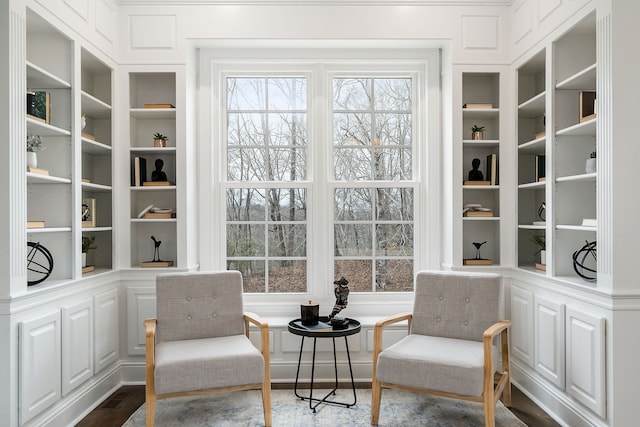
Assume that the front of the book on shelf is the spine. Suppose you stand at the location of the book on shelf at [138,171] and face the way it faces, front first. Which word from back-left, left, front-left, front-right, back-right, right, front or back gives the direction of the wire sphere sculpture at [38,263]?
front-right

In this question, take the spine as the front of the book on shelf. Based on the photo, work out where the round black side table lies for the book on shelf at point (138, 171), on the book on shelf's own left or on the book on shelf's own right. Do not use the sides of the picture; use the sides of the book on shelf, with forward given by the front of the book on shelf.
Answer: on the book on shelf's own left

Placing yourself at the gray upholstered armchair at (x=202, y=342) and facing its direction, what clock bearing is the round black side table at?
The round black side table is roughly at 9 o'clock from the gray upholstered armchair.

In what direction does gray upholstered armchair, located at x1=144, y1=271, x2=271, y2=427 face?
toward the camera

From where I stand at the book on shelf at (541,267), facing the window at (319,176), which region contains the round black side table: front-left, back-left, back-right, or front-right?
front-left

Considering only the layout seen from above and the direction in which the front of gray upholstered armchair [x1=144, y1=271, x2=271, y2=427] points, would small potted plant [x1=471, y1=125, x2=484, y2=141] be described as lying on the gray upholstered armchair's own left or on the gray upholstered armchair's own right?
on the gray upholstered armchair's own left

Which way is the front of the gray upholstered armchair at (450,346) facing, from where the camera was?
facing the viewer and to the left of the viewer

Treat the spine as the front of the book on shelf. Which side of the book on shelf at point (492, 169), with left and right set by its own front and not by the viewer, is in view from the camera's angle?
front

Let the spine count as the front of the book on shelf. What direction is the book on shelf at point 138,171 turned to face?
toward the camera

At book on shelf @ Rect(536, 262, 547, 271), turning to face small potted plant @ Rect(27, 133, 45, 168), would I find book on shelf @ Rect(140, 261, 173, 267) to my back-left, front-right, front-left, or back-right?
front-right

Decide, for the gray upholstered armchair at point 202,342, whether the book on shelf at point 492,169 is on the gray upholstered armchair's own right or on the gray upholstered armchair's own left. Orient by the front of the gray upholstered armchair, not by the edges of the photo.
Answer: on the gray upholstered armchair's own left
